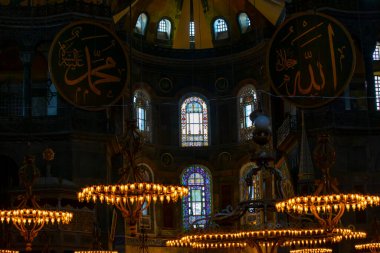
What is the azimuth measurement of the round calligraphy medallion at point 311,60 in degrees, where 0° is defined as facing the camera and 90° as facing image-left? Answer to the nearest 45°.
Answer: approximately 0°

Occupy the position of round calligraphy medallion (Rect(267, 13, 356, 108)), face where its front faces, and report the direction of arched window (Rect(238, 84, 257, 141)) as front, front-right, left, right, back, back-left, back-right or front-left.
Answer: back

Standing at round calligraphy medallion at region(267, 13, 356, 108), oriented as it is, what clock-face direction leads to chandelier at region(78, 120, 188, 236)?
The chandelier is roughly at 2 o'clock from the round calligraphy medallion.

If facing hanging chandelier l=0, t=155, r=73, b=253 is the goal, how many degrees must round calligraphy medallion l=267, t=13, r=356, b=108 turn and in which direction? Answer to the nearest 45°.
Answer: approximately 90° to its right

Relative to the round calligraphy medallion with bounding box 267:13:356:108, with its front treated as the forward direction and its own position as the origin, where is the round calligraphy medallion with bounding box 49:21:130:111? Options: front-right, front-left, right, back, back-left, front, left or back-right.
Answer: right

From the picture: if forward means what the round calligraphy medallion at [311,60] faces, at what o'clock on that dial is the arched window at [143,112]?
The arched window is roughly at 5 o'clock from the round calligraphy medallion.
